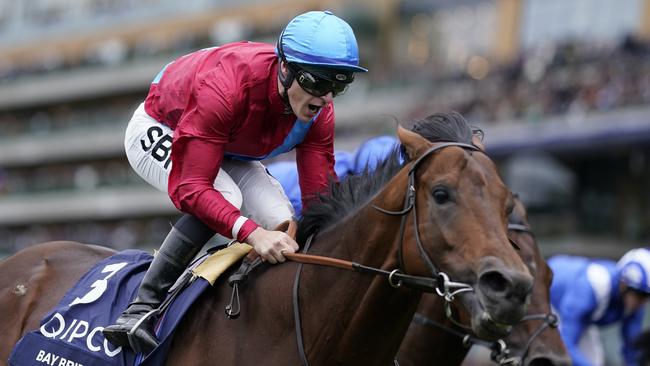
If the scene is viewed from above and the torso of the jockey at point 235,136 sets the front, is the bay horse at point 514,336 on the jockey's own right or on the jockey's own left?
on the jockey's own left

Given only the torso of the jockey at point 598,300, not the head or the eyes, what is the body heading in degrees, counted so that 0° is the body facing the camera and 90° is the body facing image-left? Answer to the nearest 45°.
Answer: approximately 315°

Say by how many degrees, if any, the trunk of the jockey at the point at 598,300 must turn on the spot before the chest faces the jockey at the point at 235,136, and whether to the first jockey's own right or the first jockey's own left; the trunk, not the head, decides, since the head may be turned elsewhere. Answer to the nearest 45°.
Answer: approximately 90° to the first jockey's own right

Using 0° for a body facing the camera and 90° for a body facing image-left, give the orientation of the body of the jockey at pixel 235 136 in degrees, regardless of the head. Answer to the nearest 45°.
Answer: approximately 315°

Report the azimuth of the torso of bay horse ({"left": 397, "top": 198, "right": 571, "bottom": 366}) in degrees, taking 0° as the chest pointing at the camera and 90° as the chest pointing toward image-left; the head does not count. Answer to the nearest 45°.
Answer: approximately 315°

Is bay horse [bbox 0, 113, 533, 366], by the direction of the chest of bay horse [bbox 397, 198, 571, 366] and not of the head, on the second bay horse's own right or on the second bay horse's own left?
on the second bay horse's own right
